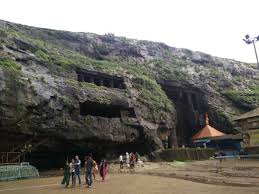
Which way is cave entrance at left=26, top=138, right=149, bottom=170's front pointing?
toward the camera

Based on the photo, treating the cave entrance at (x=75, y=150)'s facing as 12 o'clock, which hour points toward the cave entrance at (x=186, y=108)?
the cave entrance at (x=186, y=108) is roughly at 8 o'clock from the cave entrance at (x=75, y=150).

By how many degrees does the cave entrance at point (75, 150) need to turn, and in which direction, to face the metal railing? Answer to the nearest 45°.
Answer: approximately 45° to its right

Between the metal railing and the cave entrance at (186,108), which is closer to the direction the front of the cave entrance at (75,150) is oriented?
the metal railing
